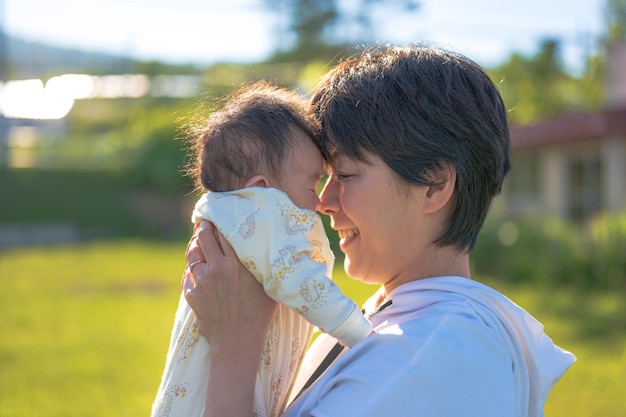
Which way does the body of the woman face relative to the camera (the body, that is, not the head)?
to the viewer's left

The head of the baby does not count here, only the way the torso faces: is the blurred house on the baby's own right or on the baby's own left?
on the baby's own left

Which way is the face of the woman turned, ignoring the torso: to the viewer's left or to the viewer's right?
to the viewer's left

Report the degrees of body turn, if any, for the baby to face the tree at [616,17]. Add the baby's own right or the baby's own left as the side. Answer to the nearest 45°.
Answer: approximately 45° to the baby's own left

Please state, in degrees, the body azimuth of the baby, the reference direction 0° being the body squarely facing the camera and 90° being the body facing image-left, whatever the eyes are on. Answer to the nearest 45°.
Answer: approximately 270°
